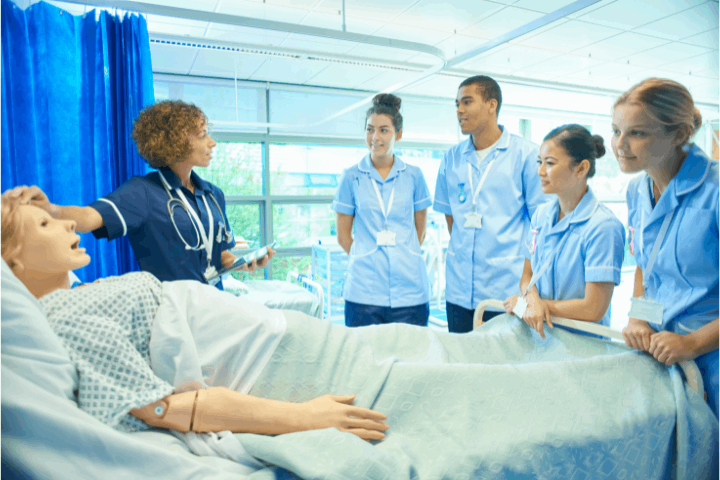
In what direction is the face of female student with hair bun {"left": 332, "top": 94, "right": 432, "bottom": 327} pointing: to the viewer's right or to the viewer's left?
to the viewer's left

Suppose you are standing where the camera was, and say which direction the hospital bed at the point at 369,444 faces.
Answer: facing to the right of the viewer

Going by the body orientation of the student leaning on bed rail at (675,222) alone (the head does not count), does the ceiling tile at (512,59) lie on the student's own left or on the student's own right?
on the student's own right

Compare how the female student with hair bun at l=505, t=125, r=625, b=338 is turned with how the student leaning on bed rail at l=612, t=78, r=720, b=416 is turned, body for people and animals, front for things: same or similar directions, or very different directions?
same or similar directions

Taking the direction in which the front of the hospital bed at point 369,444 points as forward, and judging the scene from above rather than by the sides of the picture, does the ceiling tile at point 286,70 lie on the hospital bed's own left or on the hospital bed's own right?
on the hospital bed's own left

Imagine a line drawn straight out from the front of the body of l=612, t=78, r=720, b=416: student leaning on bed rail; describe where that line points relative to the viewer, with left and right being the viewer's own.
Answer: facing the viewer and to the left of the viewer

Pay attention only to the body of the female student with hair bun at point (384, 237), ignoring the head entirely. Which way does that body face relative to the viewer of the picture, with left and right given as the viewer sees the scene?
facing the viewer

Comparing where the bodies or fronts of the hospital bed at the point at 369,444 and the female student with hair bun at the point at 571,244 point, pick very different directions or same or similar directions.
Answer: very different directions

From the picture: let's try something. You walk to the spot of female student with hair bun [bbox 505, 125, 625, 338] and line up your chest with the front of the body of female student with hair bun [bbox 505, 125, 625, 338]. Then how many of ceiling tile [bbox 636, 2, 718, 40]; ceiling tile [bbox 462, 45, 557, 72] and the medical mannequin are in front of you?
1

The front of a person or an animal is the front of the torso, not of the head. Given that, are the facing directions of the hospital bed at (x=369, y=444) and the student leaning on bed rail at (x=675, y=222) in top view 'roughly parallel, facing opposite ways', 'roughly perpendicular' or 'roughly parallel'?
roughly parallel, facing opposite ways

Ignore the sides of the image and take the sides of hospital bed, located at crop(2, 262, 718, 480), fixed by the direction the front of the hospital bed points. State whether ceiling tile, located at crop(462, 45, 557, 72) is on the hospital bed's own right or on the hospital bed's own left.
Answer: on the hospital bed's own left

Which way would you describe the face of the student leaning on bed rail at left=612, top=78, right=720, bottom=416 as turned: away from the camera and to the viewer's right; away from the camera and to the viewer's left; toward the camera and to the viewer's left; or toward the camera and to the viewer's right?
toward the camera and to the viewer's left

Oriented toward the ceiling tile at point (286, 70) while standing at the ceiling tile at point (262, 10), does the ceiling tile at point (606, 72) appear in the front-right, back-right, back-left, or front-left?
front-right

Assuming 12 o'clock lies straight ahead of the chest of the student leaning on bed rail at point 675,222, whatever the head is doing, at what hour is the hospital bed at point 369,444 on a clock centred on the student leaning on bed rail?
The hospital bed is roughly at 12 o'clock from the student leaning on bed rail.
